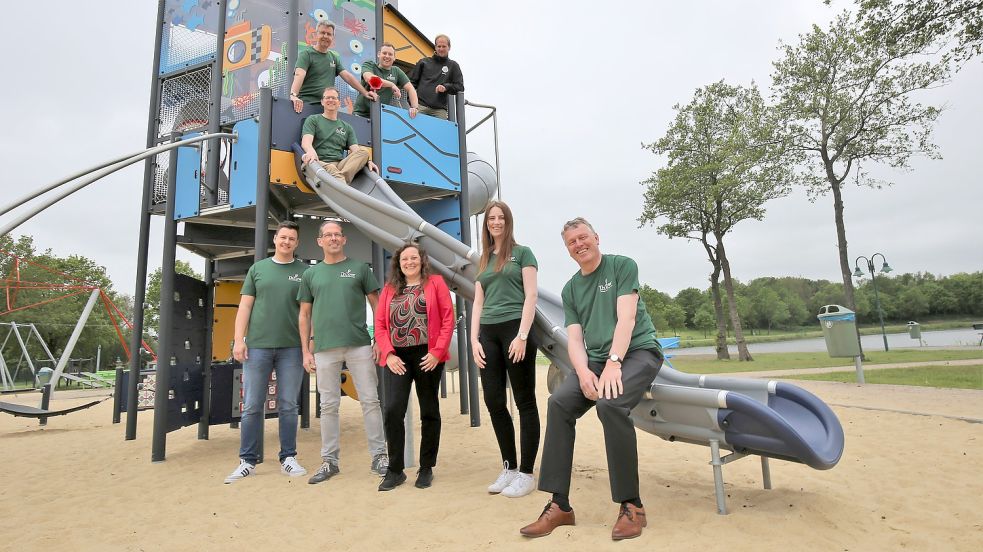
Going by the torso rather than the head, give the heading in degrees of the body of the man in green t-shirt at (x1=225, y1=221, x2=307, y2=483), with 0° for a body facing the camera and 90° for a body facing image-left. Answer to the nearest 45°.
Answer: approximately 0°

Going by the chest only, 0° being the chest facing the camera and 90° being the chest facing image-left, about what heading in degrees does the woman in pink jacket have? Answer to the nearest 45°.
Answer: approximately 0°

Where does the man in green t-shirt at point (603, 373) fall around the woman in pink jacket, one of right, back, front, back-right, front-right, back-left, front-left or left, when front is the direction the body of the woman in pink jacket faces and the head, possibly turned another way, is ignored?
front-left

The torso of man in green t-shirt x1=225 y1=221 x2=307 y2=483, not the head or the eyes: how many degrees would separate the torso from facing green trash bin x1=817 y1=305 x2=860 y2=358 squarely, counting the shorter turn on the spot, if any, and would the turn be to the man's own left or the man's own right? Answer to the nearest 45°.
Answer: approximately 90° to the man's own left
